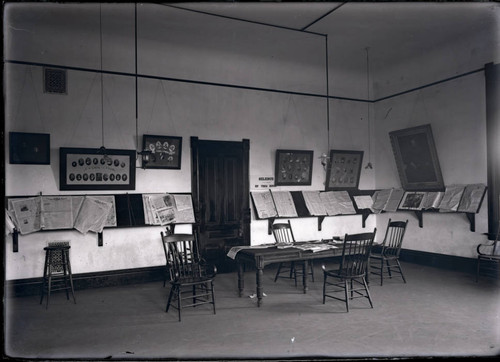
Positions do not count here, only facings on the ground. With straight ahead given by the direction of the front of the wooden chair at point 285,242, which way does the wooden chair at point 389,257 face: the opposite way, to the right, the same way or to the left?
to the right

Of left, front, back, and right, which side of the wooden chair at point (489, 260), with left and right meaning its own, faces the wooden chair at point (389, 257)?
front

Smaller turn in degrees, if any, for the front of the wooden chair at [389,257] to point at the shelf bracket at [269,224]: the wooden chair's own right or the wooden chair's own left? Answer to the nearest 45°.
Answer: approximately 45° to the wooden chair's own right

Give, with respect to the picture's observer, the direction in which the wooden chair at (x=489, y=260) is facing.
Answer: facing to the left of the viewer

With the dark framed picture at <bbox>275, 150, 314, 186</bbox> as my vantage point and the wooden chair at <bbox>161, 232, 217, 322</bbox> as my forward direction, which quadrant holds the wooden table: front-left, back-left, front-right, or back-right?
front-left

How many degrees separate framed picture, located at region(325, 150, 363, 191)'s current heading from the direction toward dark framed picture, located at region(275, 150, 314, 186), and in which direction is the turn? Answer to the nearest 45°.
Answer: approximately 45° to its right

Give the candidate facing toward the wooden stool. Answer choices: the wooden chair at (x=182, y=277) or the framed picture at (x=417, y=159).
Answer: the framed picture

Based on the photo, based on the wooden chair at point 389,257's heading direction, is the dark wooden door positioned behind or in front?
in front

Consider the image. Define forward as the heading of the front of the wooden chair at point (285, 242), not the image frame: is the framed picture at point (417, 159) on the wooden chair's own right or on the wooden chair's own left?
on the wooden chair's own left

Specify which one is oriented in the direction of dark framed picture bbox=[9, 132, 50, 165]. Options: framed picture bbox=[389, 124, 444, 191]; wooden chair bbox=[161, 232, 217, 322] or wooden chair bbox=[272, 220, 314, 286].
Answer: the framed picture

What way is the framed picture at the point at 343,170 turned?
toward the camera

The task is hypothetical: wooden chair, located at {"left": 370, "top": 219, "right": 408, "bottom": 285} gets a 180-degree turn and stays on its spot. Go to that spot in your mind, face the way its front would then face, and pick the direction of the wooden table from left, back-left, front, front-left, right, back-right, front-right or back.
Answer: back

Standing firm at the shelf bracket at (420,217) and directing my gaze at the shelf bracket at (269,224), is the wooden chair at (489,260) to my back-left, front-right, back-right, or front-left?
back-left

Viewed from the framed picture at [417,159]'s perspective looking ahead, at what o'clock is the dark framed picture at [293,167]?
The dark framed picture is roughly at 1 o'clock from the framed picture.

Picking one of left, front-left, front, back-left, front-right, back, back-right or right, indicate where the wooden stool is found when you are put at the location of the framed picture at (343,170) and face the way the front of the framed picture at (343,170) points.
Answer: front-right

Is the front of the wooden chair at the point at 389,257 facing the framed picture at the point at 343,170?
no

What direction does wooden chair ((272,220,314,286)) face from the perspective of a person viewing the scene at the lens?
facing the viewer and to the right of the viewer

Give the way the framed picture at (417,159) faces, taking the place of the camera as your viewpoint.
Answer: facing the viewer and to the left of the viewer

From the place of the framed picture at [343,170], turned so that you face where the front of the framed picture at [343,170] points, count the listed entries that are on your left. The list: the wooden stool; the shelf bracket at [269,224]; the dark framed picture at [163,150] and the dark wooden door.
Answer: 0

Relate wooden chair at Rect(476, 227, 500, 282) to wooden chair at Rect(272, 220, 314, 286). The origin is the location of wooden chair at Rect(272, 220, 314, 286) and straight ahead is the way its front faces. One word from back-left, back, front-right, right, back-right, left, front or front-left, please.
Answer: front-left

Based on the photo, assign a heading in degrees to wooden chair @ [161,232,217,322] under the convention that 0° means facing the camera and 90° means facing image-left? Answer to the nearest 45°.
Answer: approximately 315°

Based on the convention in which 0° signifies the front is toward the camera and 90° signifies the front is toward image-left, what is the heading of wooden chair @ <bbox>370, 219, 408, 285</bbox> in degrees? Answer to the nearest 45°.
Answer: approximately 45°

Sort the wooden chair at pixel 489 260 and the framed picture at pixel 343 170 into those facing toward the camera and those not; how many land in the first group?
1
